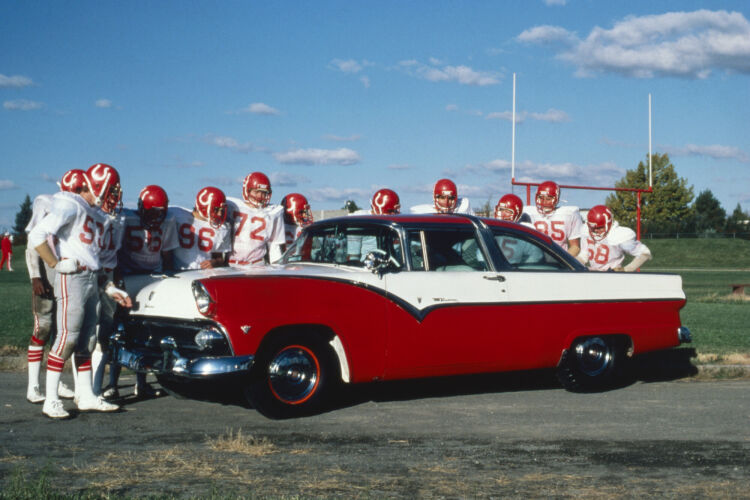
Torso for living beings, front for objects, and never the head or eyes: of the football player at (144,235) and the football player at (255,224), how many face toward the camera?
2

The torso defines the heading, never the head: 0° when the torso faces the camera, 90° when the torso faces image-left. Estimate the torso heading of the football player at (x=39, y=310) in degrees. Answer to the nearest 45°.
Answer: approximately 270°

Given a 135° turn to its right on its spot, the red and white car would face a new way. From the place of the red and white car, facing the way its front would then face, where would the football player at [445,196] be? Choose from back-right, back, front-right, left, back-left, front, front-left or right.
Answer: front

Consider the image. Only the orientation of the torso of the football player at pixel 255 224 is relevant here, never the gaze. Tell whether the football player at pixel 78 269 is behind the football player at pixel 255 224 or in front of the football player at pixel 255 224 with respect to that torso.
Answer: in front

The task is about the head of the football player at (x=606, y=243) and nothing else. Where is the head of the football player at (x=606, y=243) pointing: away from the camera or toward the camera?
toward the camera

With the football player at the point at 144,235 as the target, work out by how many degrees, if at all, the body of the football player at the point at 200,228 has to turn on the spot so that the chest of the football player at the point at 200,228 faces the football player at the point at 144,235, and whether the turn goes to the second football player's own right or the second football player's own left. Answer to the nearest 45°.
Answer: approximately 90° to the second football player's own right

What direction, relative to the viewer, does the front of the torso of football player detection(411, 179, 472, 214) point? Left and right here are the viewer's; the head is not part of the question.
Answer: facing the viewer

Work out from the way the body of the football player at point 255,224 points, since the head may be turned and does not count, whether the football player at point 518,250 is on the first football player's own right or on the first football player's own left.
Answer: on the first football player's own left

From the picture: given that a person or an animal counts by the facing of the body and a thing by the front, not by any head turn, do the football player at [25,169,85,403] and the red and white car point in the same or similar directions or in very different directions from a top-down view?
very different directions

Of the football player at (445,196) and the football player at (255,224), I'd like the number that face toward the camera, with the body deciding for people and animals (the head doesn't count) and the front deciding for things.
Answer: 2

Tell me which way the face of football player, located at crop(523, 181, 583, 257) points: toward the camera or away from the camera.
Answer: toward the camera

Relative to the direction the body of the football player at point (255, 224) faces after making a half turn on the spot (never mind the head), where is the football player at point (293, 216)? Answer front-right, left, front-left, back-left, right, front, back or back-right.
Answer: front-right

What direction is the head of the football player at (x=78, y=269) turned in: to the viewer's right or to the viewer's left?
to the viewer's right

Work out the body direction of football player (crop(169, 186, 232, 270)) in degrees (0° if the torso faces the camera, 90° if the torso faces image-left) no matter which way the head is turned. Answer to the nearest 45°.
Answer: approximately 315°

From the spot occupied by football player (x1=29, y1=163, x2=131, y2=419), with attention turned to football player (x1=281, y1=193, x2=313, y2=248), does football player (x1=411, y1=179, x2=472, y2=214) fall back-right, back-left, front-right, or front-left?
front-right

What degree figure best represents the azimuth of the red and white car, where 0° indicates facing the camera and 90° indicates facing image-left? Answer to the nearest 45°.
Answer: approximately 45°

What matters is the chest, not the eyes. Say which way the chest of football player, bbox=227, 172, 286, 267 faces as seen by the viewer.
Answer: toward the camera
